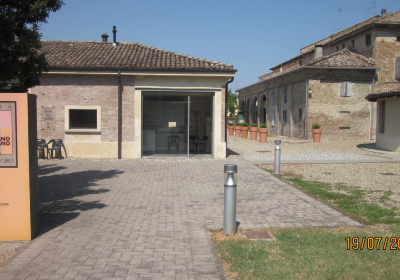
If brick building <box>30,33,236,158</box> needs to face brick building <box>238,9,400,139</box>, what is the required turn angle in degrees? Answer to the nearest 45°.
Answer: approximately 135° to its left

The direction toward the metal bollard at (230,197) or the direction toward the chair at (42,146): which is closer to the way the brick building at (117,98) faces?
the metal bollard

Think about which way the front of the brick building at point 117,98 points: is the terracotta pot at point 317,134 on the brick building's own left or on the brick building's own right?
on the brick building's own left

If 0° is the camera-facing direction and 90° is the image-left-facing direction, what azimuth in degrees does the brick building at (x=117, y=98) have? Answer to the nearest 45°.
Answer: approximately 0°

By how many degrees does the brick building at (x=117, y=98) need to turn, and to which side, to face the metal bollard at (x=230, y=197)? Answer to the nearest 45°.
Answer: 0° — it already faces it
